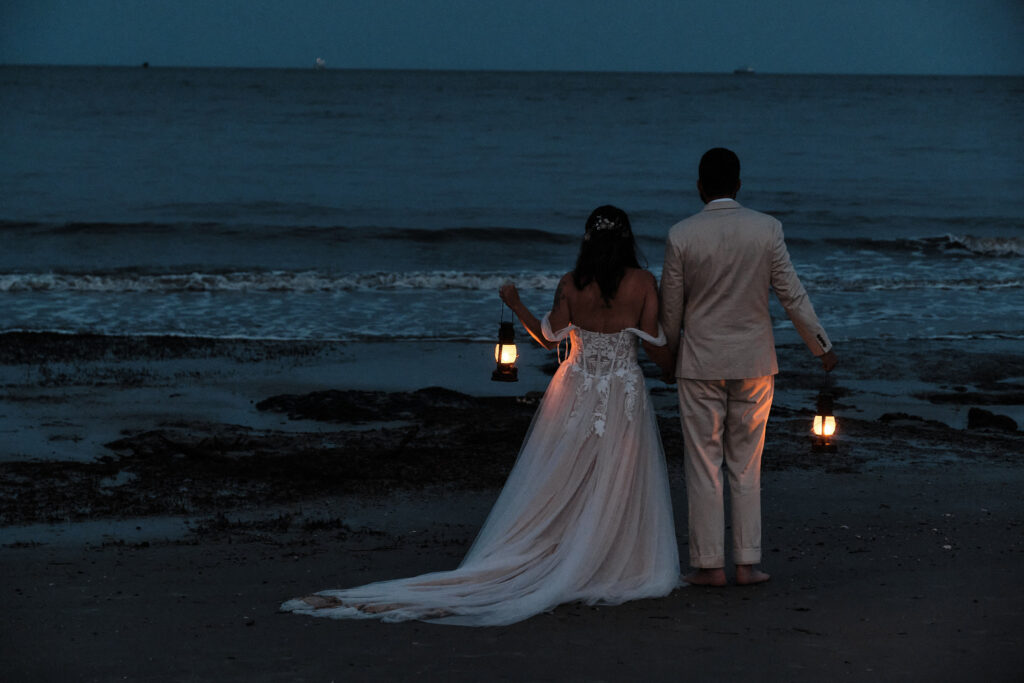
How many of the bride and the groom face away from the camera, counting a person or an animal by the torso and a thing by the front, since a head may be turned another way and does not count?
2

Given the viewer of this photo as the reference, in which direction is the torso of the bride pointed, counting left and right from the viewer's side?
facing away from the viewer

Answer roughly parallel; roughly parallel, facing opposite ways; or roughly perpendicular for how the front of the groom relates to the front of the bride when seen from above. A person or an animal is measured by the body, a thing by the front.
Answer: roughly parallel

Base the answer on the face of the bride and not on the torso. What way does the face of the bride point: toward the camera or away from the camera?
away from the camera

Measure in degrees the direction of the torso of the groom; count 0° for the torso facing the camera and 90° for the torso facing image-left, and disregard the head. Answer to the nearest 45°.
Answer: approximately 180°

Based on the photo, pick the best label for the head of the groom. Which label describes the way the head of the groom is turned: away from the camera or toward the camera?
away from the camera
